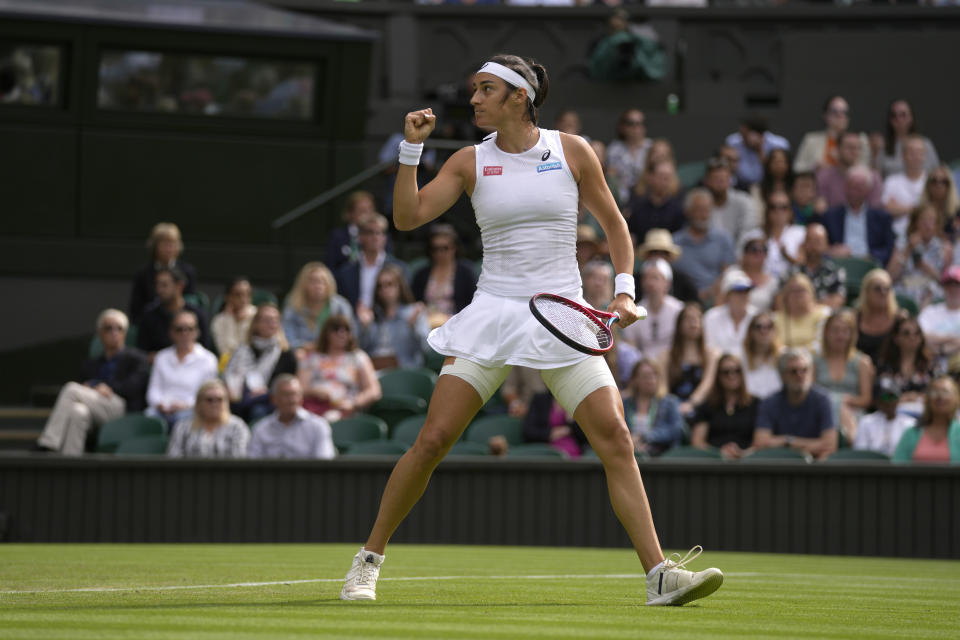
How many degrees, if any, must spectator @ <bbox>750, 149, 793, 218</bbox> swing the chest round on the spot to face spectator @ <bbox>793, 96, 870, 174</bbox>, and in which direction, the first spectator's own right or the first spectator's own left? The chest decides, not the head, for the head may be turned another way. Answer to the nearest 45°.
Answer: approximately 135° to the first spectator's own left

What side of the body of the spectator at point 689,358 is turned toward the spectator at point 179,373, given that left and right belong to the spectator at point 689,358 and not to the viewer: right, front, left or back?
right

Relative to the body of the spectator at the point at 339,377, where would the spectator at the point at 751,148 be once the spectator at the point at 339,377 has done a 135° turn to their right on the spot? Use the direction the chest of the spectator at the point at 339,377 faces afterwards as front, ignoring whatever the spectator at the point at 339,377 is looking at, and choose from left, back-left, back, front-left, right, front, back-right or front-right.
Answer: right

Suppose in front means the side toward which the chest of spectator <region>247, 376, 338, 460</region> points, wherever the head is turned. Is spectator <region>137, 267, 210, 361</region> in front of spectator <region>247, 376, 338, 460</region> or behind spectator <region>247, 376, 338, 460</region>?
behind

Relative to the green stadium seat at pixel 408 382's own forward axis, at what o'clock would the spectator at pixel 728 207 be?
The spectator is roughly at 8 o'clock from the green stadium seat.

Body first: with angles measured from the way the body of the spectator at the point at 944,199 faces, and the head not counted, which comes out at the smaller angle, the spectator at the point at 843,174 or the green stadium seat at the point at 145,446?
the green stadium seat

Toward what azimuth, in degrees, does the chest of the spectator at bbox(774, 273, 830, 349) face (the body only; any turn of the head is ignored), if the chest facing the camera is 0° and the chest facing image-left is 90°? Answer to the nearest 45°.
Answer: approximately 0°

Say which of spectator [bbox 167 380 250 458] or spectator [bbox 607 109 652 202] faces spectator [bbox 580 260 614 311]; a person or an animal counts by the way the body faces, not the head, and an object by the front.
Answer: spectator [bbox 607 109 652 202]
